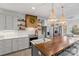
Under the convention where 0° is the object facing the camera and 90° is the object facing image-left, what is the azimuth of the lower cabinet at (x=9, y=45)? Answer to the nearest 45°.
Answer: approximately 315°

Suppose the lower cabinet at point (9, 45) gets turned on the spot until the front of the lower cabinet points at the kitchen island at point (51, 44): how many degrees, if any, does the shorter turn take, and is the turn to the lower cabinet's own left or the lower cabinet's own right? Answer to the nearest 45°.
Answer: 0° — it already faces it
